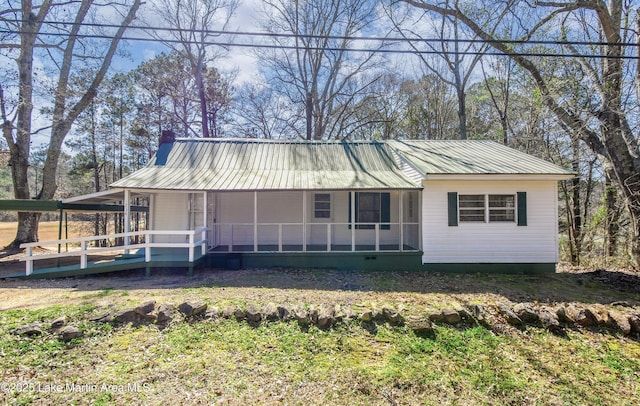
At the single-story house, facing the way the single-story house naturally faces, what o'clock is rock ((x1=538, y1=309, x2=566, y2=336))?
The rock is roughly at 11 o'clock from the single-story house.

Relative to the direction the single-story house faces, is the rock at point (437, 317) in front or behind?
in front

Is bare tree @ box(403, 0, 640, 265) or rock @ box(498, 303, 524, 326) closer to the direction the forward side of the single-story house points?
the rock

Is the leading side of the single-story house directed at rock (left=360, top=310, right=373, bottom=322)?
yes

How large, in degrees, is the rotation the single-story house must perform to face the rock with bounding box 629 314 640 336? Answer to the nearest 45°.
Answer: approximately 45° to its left

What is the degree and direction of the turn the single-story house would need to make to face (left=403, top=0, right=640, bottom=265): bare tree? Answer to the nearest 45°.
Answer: approximately 90° to its left

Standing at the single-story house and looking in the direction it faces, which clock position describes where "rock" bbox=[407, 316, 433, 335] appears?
The rock is roughly at 12 o'clock from the single-story house.

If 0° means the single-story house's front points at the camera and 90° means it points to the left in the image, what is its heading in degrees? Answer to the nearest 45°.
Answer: approximately 0°

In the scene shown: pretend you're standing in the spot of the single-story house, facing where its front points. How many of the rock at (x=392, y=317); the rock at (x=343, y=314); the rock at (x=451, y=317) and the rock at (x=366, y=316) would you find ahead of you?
4
